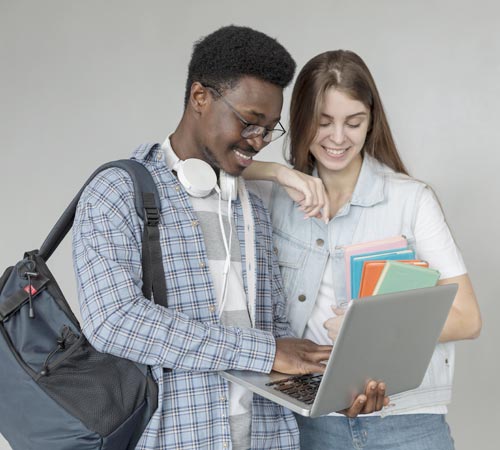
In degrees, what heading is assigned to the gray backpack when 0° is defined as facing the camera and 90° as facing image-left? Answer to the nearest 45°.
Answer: approximately 45°

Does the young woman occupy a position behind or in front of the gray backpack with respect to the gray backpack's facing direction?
behind

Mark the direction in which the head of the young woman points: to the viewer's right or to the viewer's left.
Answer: to the viewer's left

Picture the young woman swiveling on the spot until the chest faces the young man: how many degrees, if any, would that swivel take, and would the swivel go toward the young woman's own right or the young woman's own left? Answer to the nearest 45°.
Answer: approximately 45° to the young woman's own right

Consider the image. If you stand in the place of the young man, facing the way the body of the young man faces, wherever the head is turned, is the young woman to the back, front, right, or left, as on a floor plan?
left

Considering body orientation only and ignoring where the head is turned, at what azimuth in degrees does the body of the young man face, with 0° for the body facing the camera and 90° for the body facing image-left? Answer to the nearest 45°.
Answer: approximately 315°

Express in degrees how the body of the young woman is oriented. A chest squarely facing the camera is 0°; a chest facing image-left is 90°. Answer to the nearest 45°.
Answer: approximately 0°

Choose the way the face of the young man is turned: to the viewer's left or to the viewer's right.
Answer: to the viewer's right
